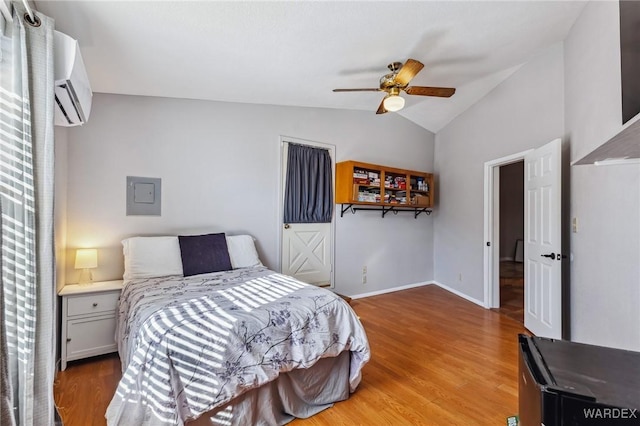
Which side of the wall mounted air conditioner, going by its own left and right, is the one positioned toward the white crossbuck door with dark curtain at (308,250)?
front

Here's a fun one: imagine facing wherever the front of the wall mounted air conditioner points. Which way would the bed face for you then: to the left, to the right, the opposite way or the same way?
to the right

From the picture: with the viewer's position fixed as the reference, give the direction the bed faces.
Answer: facing the viewer and to the right of the viewer

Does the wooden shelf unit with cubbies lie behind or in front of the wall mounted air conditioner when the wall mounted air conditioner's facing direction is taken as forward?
in front

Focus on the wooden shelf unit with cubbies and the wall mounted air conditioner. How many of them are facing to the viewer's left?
0

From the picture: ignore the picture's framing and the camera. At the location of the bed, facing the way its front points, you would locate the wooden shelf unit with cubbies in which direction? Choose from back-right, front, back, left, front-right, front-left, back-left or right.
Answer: left

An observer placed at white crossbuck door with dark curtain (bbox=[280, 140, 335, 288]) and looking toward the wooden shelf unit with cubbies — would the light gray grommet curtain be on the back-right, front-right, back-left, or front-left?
back-right

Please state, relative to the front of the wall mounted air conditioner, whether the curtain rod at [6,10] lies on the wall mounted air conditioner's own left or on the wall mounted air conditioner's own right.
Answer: on the wall mounted air conditioner's own right
